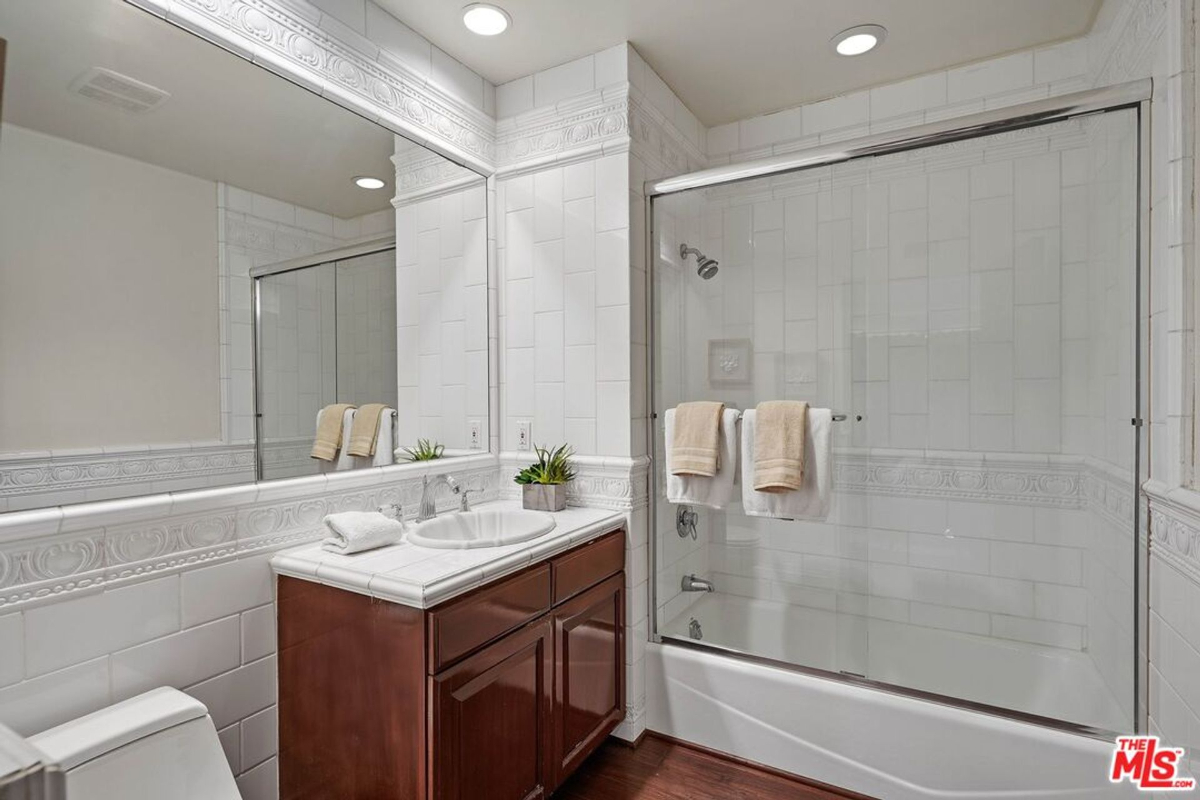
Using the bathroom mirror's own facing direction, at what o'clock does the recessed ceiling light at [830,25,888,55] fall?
The recessed ceiling light is roughly at 11 o'clock from the bathroom mirror.

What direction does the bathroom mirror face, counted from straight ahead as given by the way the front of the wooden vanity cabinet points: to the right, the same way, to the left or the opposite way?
the same way

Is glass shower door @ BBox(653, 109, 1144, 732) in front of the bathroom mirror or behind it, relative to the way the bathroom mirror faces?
in front

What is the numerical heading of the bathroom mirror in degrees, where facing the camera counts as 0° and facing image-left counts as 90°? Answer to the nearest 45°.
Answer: approximately 315°

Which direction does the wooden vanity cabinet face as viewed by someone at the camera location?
facing the viewer and to the right of the viewer

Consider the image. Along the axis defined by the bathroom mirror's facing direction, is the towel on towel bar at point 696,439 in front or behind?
in front

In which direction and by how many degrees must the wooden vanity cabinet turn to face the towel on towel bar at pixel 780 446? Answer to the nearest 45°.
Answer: approximately 45° to its left

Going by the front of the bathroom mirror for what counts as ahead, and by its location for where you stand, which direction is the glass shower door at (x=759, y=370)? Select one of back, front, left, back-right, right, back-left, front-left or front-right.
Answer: front-left

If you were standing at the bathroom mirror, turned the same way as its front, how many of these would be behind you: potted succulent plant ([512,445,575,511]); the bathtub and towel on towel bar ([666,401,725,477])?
0

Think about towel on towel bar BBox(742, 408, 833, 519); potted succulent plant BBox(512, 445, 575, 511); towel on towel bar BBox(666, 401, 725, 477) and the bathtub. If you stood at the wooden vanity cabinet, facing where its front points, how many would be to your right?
0

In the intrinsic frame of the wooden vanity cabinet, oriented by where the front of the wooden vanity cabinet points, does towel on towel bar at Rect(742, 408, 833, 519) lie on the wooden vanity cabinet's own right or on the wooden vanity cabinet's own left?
on the wooden vanity cabinet's own left

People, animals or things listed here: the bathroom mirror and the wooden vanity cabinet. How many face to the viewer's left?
0

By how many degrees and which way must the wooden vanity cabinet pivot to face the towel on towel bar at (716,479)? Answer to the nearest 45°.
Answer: approximately 45° to its left

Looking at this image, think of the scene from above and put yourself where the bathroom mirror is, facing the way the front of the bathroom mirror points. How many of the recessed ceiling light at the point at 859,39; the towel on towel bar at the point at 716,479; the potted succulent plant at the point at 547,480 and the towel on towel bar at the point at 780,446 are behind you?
0

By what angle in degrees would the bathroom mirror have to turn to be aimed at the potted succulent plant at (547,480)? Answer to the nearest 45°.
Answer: approximately 45° to its left
